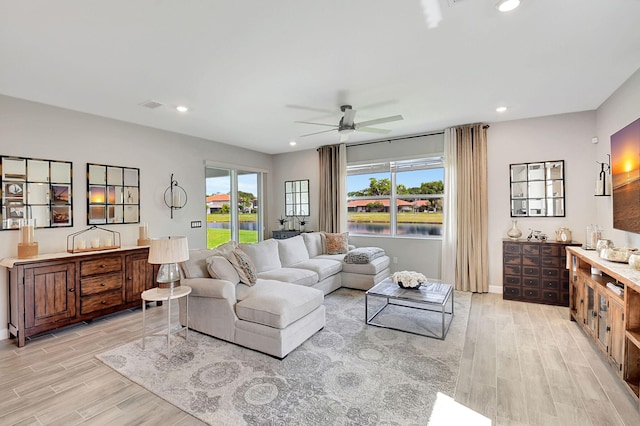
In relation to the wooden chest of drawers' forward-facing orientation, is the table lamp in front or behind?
in front

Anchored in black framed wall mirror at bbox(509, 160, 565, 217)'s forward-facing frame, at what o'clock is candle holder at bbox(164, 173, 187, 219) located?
The candle holder is roughly at 2 o'clock from the black framed wall mirror.

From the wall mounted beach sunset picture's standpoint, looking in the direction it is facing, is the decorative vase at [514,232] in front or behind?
in front

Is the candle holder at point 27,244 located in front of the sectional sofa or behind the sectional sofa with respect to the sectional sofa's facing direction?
behind

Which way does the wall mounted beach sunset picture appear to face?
to the viewer's left

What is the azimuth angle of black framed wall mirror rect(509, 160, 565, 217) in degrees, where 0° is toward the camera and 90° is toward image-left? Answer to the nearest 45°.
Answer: approximately 0°

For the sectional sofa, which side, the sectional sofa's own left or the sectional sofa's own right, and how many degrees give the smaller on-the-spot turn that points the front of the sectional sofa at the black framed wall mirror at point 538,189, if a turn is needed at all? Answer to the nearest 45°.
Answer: approximately 45° to the sectional sofa's own left

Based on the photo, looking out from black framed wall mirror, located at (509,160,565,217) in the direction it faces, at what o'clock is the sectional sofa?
The sectional sofa is roughly at 1 o'clock from the black framed wall mirror.

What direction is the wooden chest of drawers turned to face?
toward the camera

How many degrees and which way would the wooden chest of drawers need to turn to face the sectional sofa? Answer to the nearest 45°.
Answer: approximately 45° to its right

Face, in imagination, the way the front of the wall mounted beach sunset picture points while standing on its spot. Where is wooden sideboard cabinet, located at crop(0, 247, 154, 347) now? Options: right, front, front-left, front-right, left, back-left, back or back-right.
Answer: front-left

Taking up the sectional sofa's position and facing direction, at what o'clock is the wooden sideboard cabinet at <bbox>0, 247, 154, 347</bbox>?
The wooden sideboard cabinet is roughly at 5 o'clock from the sectional sofa.
